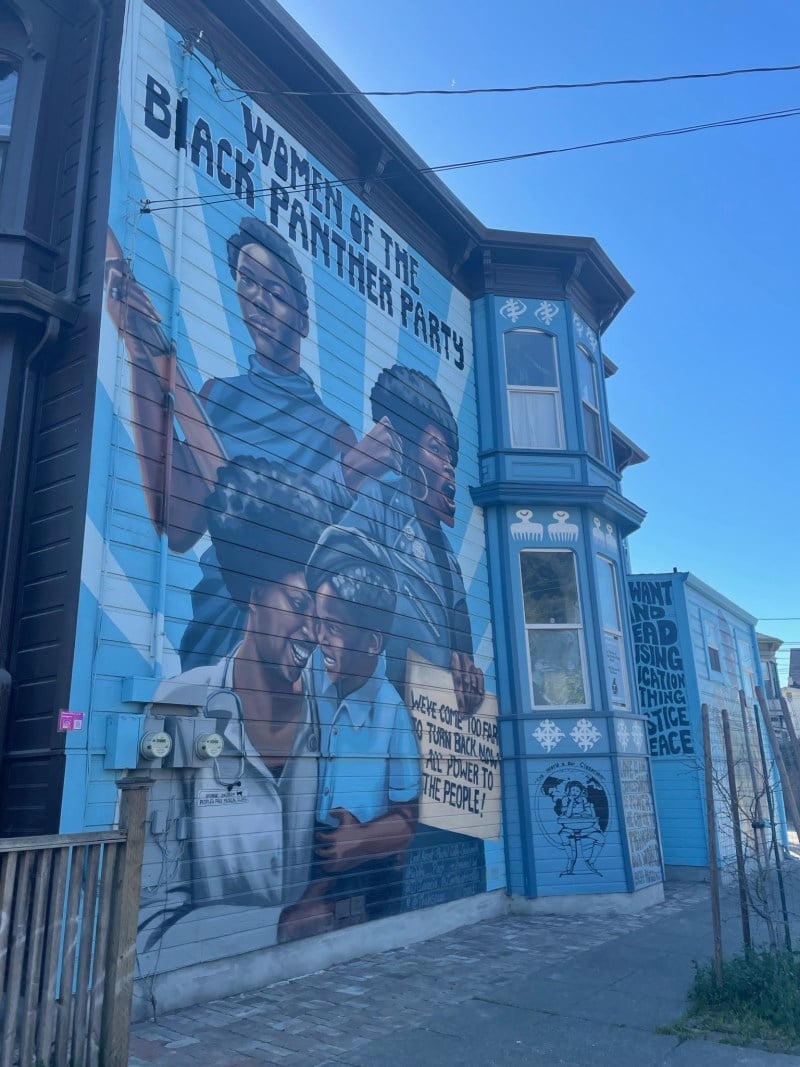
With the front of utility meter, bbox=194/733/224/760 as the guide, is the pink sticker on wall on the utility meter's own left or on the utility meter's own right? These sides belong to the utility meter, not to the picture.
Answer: on the utility meter's own right

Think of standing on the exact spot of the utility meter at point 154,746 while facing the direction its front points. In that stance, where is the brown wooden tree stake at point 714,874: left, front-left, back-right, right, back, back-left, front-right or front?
front-left

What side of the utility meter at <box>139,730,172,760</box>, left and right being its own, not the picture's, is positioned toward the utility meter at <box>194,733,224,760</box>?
left

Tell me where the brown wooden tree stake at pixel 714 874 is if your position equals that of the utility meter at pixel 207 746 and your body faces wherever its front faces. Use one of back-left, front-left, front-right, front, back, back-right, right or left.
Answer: front-left

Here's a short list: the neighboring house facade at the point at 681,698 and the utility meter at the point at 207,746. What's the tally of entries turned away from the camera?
0

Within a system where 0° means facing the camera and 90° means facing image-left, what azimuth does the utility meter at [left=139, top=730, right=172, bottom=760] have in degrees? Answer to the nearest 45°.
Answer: approximately 315°

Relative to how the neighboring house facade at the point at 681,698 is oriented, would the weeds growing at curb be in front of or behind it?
in front

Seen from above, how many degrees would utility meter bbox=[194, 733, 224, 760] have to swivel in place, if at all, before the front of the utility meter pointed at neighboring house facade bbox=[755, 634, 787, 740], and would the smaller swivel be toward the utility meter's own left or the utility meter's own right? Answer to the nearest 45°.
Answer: approximately 90° to the utility meter's own left

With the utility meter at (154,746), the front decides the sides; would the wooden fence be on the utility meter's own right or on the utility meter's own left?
on the utility meter's own right

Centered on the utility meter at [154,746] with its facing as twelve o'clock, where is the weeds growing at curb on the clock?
The weeds growing at curb is roughly at 11 o'clock from the utility meter.

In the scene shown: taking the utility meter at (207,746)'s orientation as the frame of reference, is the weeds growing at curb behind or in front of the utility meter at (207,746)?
in front

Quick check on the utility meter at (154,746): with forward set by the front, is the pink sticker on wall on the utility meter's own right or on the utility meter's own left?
on the utility meter's own right
